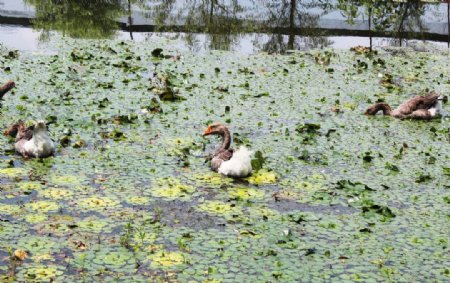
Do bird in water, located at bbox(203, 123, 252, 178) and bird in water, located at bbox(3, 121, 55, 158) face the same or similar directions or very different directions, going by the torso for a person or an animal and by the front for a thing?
same or similar directions

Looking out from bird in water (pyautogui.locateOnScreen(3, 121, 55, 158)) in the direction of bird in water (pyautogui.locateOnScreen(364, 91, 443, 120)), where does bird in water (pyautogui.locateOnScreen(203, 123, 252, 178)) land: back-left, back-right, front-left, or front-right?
front-right

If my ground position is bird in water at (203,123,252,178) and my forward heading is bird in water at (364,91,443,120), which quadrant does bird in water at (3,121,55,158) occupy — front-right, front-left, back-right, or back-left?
back-left

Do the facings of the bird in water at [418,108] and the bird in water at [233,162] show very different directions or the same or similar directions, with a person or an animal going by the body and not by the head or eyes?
same or similar directions

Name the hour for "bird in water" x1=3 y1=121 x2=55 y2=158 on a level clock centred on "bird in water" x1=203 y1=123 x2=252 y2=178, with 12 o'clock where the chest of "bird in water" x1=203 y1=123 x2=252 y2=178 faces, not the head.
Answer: "bird in water" x1=3 y1=121 x2=55 y2=158 is roughly at 12 o'clock from "bird in water" x1=203 y1=123 x2=252 y2=178.

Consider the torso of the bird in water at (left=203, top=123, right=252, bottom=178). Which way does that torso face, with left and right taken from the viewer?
facing to the left of the viewer

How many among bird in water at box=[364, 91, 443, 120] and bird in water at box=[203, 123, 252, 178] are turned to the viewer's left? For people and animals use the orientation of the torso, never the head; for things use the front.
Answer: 2

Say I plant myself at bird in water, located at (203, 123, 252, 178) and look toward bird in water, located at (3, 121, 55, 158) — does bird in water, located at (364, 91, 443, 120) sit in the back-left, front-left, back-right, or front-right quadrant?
back-right

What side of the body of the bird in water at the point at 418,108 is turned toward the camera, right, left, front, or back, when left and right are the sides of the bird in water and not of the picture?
left

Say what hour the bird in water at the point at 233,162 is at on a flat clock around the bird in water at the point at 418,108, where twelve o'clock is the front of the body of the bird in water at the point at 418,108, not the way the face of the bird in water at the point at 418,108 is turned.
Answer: the bird in water at the point at 233,162 is roughly at 10 o'clock from the bird in water at the point at 418,108.

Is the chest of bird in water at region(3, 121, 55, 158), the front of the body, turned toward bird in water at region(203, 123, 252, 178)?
no

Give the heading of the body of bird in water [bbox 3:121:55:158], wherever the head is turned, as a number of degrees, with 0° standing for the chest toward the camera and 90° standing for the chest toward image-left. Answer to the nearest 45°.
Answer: approximately 90°

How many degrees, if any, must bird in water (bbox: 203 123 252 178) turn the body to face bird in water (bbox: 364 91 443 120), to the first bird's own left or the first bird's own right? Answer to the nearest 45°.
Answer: approximately 135° to the first bird's own right

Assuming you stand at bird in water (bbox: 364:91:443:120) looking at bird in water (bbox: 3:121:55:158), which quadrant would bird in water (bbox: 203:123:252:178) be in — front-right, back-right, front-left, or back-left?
front-left
